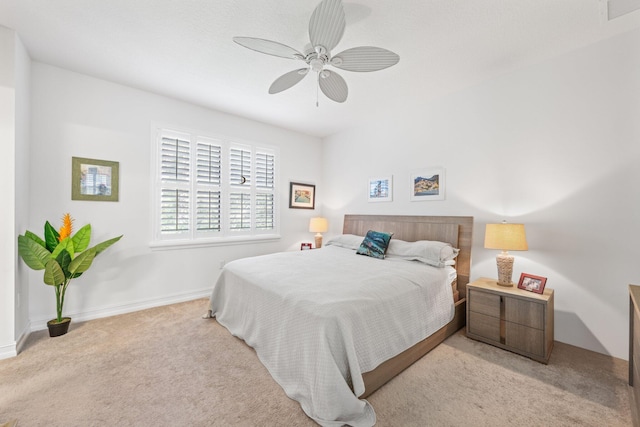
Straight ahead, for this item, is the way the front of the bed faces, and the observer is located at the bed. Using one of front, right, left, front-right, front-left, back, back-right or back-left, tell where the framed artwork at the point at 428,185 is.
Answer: back

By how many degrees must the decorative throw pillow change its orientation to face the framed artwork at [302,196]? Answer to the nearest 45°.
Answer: approximately 90° to its right

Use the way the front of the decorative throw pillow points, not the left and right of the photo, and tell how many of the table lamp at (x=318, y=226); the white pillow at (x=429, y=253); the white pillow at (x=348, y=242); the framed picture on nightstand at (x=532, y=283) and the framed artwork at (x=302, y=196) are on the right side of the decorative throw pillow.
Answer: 3

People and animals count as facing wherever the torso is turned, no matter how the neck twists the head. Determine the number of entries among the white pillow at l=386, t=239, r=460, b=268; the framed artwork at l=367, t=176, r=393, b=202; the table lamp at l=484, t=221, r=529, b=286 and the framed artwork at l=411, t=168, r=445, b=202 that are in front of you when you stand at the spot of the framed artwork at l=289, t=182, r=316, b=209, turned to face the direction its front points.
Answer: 4

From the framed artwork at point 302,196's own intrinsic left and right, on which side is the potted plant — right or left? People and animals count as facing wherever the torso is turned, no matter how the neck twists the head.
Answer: on its right

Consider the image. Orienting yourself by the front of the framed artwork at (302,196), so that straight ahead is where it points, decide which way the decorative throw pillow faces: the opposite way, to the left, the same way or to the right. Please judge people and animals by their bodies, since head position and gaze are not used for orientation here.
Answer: to the right

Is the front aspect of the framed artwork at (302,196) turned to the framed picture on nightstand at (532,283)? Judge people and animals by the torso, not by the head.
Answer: yes

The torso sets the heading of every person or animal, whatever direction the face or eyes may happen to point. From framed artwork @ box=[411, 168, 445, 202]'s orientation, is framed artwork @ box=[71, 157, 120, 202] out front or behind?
out front

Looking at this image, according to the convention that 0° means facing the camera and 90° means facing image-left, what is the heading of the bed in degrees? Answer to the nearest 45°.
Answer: approximately 45°

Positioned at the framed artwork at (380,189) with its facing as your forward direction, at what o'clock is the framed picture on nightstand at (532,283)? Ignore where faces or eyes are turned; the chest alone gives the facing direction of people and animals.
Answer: The framed picture on nightstand is roughly at 9 o'clock from the framed artwork.

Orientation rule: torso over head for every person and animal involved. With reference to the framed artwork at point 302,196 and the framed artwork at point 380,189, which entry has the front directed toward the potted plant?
the framed artwork at point 380,189

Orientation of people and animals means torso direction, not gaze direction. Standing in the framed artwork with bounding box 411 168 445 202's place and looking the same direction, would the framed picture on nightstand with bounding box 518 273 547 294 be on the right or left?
on its left

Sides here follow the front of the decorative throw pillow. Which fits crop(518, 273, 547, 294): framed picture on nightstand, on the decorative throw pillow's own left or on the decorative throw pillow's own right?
on the decorative throw pillow's own left

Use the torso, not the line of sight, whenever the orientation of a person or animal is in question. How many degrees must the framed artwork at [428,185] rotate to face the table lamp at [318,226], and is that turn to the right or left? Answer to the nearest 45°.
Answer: approximately 45° to its right

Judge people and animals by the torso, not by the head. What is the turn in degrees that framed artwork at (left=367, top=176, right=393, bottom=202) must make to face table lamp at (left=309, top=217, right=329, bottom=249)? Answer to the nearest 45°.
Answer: approximately 45° to its right
